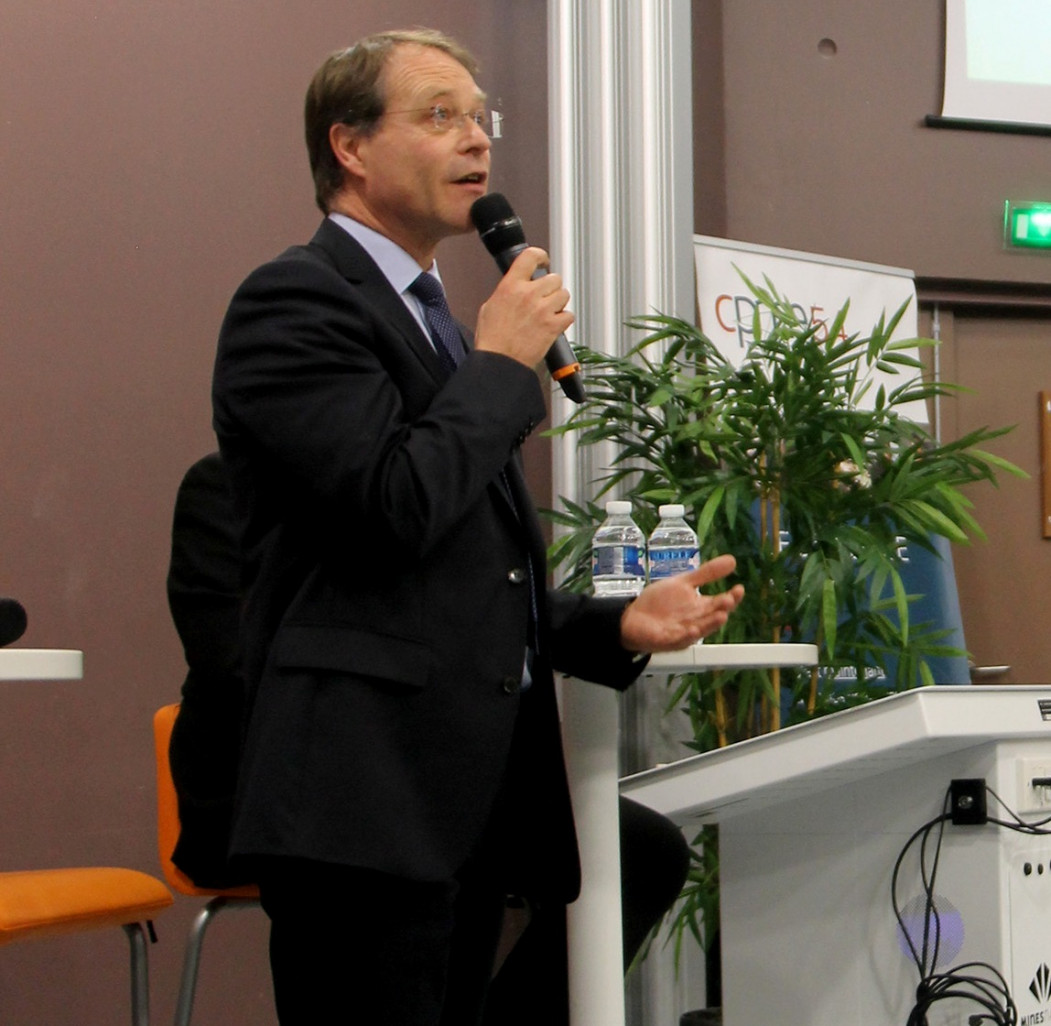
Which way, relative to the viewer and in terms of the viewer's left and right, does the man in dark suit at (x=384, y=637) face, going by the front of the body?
facing the viewer and to the right of the viewer

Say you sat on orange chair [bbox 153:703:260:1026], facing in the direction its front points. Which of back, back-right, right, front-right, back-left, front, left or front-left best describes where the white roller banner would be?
front-left

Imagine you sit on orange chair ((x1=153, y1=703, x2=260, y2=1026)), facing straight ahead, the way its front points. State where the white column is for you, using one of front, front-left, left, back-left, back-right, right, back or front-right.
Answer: front-left

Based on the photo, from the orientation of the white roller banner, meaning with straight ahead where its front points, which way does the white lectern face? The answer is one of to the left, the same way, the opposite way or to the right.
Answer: the same way

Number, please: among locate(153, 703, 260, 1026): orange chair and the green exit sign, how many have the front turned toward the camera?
1

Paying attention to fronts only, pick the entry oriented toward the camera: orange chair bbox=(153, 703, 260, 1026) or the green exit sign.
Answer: the green exit sign

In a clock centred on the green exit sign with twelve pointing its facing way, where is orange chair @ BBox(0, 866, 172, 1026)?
The orange chair is roughly at 1 o'clock from the green exit sign.

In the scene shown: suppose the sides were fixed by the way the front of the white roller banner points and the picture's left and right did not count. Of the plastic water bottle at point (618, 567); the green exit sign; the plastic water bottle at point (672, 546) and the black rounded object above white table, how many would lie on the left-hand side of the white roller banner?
1

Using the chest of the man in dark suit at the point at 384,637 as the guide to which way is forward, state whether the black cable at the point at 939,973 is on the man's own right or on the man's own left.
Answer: on the man's own left

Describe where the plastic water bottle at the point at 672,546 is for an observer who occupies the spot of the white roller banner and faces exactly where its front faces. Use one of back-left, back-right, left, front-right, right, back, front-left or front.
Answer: front-right

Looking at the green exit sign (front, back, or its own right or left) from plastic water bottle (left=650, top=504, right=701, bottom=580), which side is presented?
front

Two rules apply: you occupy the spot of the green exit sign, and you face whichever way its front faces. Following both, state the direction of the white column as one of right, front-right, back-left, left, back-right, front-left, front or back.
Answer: front-right

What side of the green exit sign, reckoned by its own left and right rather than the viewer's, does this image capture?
front
